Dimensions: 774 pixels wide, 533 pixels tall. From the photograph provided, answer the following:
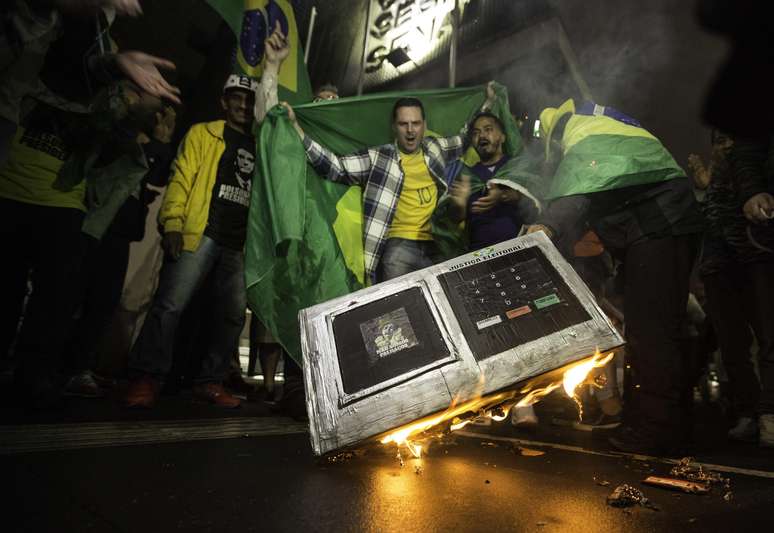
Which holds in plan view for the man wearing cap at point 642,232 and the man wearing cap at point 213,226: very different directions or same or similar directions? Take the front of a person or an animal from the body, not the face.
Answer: very different directions

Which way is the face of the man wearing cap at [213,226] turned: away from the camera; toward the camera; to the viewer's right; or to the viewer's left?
toward the camera

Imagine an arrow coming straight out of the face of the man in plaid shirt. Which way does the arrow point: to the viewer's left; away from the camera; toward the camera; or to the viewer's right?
toward the camera

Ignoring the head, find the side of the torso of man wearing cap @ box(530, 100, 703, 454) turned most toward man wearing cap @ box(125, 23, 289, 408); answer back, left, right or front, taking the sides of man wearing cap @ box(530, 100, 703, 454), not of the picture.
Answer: front

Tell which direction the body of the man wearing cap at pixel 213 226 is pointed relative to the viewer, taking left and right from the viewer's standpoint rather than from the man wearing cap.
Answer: facing the viewer and to the right of the viewer

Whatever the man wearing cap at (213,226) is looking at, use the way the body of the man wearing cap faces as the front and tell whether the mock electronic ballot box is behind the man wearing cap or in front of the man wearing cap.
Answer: in front

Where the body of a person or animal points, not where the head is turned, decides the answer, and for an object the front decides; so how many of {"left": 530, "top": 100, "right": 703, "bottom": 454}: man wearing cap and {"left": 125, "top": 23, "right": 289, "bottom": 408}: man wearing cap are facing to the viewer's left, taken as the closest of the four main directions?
1

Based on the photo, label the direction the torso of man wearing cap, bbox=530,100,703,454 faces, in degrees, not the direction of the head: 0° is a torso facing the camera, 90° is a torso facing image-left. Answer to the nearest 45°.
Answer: approximately 90°
